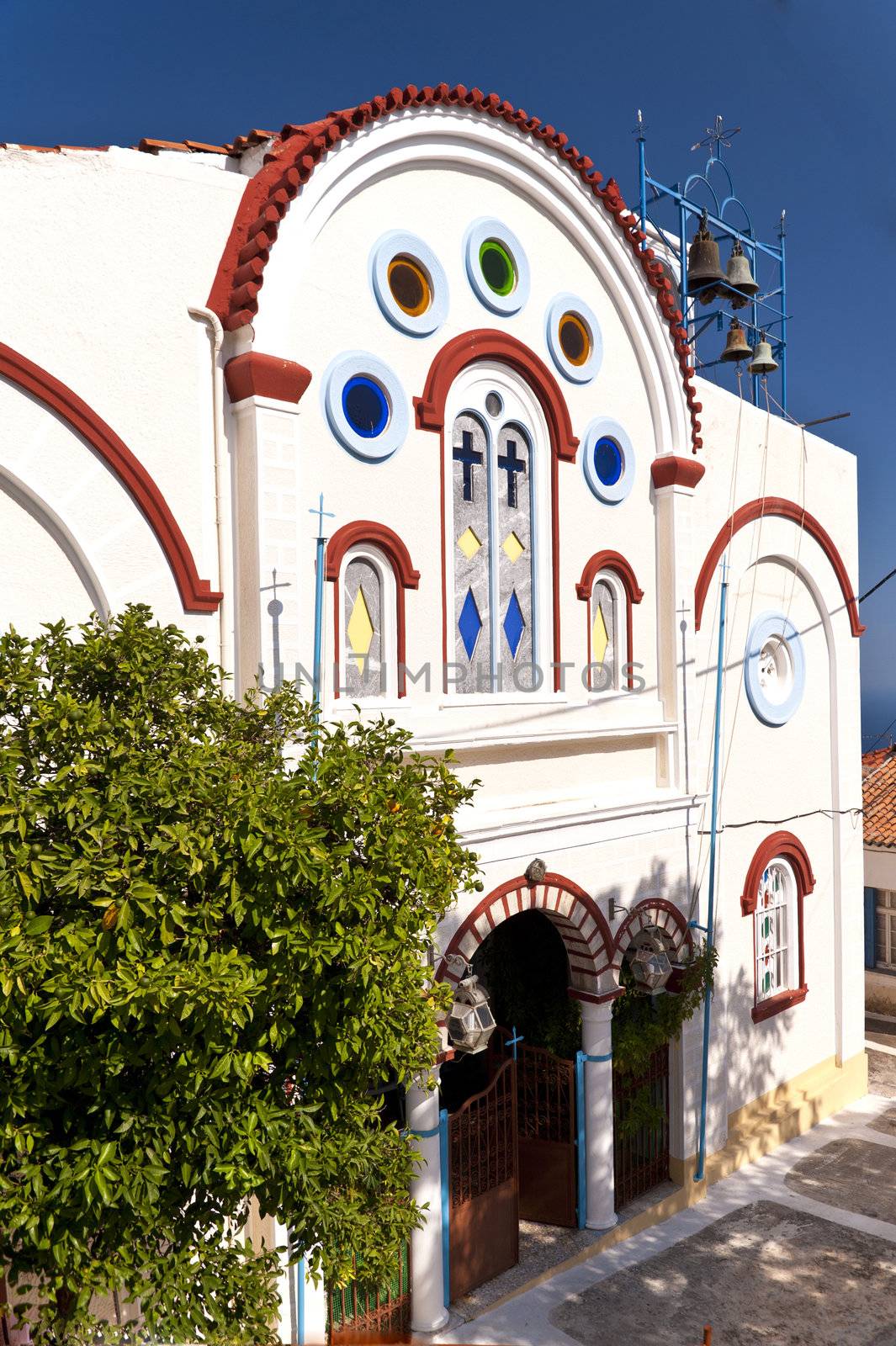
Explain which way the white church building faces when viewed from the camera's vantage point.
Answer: facing the viewer and to the right of the viewer

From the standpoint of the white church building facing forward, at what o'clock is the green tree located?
The green tree is roughly at 2 o'clock from the white church building.
